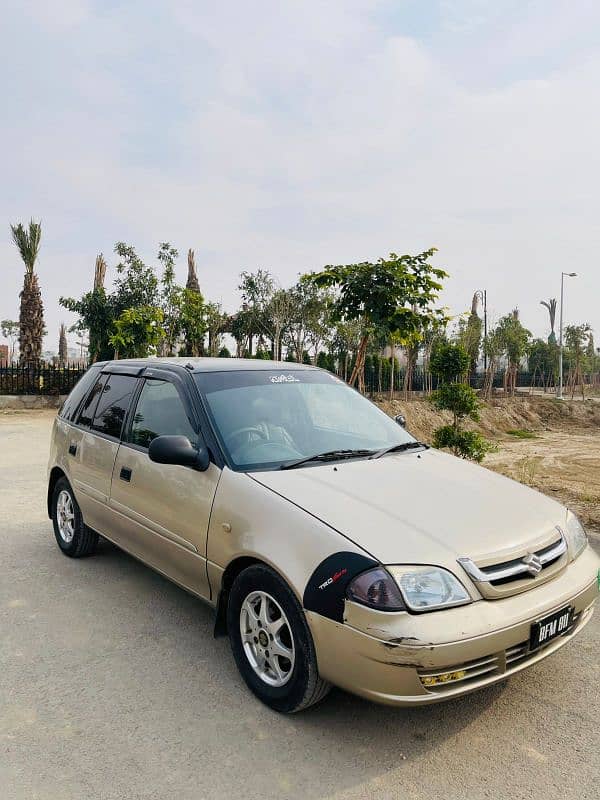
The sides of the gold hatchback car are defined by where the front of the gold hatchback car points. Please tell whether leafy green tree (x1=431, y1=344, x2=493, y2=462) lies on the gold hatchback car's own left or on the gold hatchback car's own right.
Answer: on the gold hatchback car's own left

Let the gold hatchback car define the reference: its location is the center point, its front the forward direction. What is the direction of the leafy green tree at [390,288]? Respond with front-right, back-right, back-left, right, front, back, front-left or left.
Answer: back-left

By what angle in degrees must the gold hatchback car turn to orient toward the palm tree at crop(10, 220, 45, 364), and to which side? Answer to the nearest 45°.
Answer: approximately 180°

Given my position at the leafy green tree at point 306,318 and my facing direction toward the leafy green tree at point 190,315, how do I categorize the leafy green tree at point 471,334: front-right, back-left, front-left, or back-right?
back-left

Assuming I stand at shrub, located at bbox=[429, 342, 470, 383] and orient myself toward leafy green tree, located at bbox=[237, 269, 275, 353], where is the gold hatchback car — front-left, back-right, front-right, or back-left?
back-left

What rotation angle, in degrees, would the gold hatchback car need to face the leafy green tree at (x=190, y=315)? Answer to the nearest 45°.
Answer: approximately 135° to its left

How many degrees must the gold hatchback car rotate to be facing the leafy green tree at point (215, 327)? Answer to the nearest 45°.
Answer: approximately 135° to its left

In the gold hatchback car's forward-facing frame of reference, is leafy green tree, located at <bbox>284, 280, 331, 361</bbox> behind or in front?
behind

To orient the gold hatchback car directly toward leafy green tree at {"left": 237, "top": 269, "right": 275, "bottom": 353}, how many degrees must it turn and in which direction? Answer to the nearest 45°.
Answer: approximately 135° to its left

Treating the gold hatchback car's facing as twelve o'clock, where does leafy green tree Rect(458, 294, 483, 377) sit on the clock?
The leafy green tree is roughly at 8 o'clock from the gold hatchback car.

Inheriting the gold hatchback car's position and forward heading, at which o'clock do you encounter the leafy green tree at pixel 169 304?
The leafy green tree is roughly at 7 o'clock from the gold hatchback car.

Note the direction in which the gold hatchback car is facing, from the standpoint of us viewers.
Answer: facing the viewer and to the right of the viewer

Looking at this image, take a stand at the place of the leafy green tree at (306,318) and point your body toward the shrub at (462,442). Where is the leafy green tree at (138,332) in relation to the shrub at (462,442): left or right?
right

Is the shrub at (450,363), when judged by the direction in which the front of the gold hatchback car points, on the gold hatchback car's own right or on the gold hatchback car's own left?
on the gold hatchback car's own left
